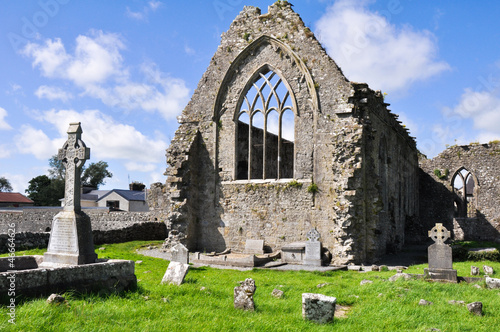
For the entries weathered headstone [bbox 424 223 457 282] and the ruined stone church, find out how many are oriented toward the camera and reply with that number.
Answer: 2

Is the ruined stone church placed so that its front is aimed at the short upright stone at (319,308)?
yes

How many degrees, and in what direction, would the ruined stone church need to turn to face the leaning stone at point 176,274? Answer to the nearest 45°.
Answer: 0° — it already faces it

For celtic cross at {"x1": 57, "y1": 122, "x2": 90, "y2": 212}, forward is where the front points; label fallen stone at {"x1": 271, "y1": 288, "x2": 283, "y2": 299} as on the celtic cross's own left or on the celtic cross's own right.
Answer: on the celtic cross's own left

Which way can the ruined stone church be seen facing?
toward the camera

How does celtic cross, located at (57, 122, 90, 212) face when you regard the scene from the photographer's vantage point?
facing the viewer and to the left of the viewer

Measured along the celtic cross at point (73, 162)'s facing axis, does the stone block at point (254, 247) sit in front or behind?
behind

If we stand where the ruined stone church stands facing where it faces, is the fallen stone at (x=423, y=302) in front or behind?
in front

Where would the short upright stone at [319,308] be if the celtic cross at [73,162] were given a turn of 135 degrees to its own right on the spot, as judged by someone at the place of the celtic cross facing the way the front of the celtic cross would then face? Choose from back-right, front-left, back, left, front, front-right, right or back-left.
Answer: back-right

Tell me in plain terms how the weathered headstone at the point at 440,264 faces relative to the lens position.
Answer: facing the viewer

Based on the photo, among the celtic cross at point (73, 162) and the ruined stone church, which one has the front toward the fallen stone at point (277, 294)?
the ruined stone church

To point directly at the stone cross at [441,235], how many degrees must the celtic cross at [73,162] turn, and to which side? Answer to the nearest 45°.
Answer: approximately 135° to its left

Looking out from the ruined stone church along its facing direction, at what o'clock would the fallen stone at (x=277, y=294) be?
The fallen stone is roughly at 12 o'clock from the ruined stone church.

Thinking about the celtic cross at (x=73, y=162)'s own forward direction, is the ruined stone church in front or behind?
behind

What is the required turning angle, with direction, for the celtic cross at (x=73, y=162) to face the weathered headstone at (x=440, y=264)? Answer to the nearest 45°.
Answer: approximately 135° to its left
